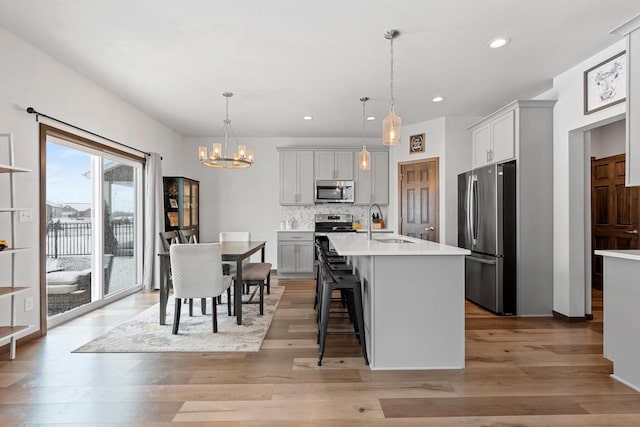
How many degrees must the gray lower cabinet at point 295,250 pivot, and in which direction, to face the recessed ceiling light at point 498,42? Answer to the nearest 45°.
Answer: approximately 45° to its left

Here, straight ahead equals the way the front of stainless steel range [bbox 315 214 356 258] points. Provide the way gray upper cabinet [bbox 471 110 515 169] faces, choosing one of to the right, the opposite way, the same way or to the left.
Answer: to the right

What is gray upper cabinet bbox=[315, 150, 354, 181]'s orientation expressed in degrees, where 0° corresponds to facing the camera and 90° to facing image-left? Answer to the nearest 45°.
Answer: approximately 0°

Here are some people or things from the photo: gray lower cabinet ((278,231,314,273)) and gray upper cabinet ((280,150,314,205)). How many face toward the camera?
2

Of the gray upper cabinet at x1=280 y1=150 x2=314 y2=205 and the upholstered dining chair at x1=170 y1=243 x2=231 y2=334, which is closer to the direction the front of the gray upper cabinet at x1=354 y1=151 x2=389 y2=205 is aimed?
the upholstered dining chair

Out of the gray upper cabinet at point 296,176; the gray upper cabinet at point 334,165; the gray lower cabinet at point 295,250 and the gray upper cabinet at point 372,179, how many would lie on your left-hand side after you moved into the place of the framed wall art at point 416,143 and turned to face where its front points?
0

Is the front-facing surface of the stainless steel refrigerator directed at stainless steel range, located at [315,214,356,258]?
no

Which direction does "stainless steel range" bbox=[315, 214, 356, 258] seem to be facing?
toward the camera

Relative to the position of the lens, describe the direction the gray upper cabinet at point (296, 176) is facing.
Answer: facing the viewer

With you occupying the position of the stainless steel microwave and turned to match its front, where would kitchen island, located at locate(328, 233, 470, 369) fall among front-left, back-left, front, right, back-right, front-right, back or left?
front

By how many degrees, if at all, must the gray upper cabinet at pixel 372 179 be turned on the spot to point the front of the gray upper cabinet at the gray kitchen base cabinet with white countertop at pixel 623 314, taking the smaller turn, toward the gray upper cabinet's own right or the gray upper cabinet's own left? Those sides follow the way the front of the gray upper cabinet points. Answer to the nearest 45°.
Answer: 0° — it already faces it

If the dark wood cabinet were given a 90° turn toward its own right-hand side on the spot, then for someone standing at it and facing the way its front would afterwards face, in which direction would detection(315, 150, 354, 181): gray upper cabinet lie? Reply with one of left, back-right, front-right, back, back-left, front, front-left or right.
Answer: back-left

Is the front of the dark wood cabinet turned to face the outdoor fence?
no

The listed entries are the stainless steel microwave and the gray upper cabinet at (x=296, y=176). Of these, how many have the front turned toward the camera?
2

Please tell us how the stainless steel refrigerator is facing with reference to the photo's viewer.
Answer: facing the viewer and to the left of the viewer

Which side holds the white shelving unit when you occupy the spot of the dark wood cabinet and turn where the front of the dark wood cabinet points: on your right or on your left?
on your right

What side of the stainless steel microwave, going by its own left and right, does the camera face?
front

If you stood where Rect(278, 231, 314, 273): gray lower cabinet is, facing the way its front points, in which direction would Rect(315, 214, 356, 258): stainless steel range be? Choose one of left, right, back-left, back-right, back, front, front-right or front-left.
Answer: back-left

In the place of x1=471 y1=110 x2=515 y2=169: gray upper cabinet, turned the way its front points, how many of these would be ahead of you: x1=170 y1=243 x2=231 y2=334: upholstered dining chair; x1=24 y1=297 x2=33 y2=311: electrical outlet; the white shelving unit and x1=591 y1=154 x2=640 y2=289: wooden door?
3

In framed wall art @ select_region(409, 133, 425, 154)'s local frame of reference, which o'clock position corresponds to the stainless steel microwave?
The stainless steel microwave is roughly at 2 o'clock from the framed wall art.
